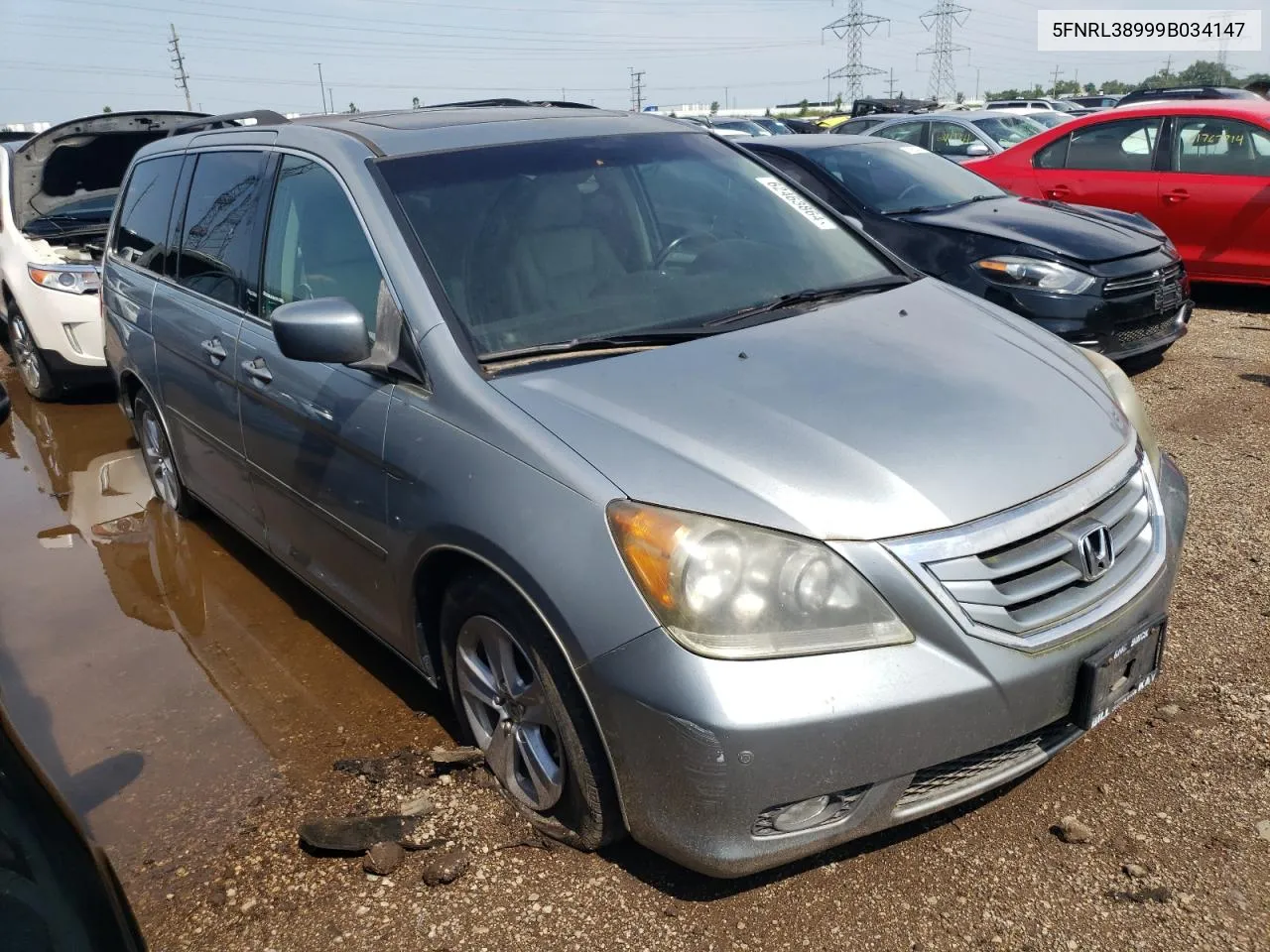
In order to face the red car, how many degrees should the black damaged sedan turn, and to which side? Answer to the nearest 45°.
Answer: approximately 90° to its left

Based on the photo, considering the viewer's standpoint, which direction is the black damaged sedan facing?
facing the viewer and to the right of the viewer

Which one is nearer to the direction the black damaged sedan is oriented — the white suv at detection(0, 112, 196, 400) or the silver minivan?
the silver minivan

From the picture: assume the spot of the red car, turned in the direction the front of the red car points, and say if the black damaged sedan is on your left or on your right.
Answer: on your right

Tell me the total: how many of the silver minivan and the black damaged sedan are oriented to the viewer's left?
0

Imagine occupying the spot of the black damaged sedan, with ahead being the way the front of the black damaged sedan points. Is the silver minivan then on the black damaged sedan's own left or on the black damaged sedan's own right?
on the black damaged sedan's own right

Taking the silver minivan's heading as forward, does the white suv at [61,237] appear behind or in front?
behind

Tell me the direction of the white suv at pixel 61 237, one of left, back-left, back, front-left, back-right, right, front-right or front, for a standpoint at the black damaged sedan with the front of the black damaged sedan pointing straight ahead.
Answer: back-right

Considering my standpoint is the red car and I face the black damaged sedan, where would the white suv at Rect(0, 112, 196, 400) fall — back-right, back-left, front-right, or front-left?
front-right

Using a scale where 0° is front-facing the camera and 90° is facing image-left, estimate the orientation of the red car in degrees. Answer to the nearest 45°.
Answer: approximately 270°

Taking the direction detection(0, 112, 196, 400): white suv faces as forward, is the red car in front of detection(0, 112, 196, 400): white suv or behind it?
in front

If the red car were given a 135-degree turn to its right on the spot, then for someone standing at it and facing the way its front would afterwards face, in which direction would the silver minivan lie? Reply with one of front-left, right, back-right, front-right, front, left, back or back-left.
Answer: front-left
